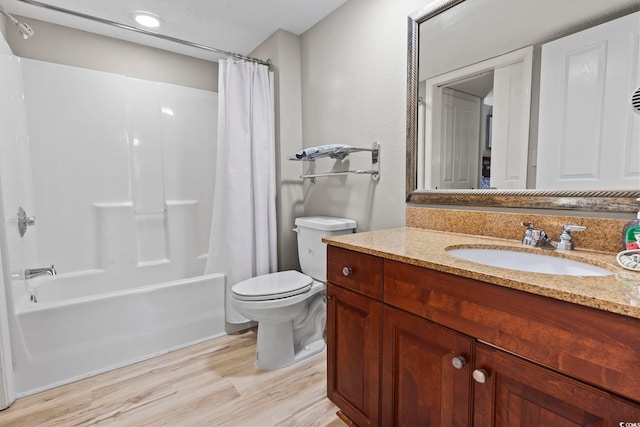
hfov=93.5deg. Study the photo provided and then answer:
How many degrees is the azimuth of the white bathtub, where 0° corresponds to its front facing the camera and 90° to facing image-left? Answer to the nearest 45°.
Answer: approximately 315°

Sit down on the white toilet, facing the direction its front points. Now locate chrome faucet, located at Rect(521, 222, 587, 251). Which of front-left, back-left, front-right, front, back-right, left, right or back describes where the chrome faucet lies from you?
left

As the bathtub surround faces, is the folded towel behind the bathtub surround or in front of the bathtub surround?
in front

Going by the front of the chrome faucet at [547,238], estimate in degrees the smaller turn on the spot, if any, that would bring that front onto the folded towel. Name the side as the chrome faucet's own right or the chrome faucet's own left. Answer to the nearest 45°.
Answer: approximately 45° to the chrome faucet's own right
